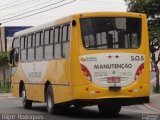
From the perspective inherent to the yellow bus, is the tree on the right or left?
on its right

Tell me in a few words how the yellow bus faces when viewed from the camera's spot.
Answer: facing away from the viewer and to the left of the viewer
